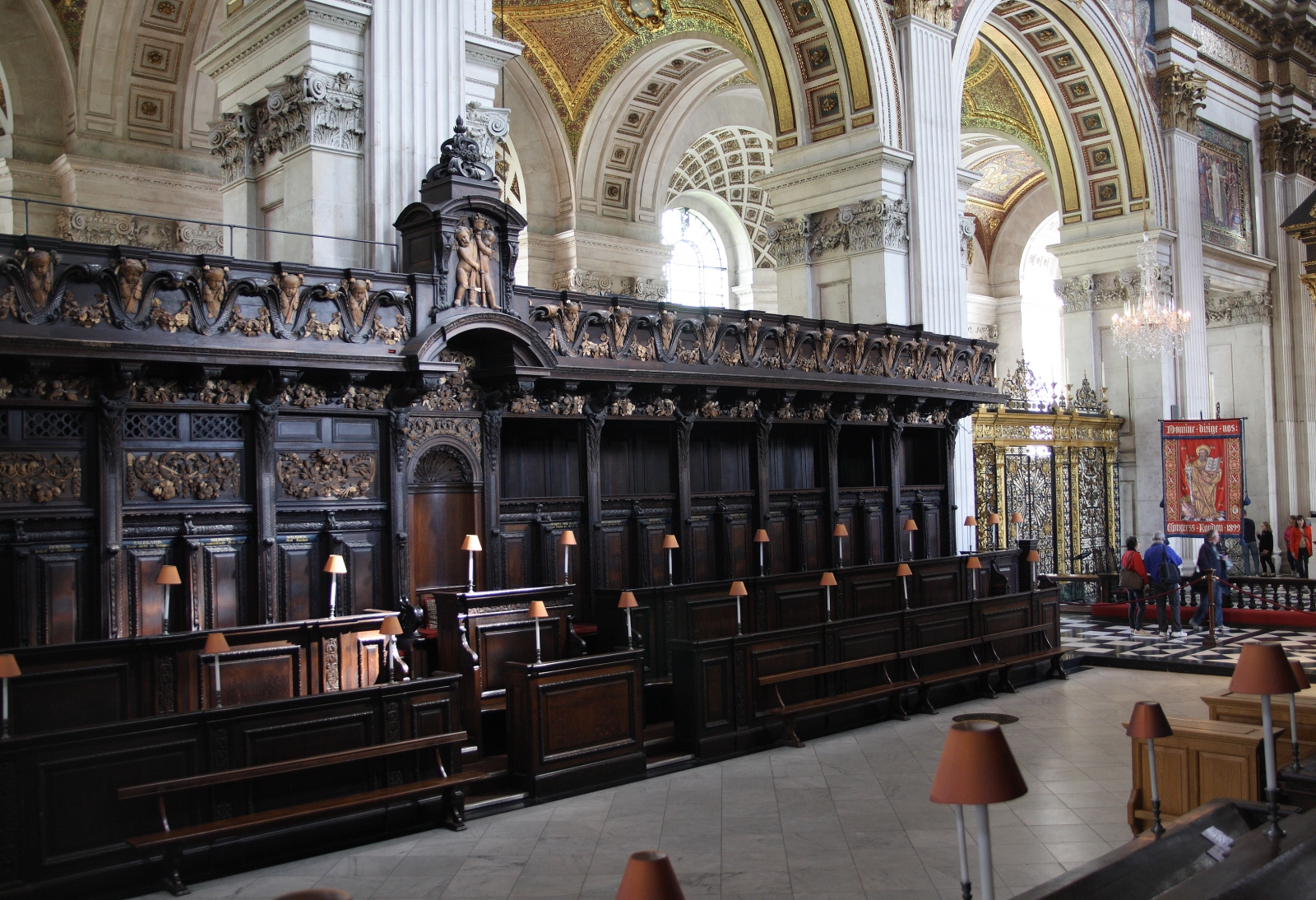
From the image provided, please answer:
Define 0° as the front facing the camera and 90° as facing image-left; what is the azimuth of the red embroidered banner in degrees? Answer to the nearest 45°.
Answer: approximately 0°

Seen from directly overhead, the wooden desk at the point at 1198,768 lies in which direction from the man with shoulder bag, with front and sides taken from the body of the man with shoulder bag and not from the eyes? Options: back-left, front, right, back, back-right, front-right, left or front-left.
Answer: back

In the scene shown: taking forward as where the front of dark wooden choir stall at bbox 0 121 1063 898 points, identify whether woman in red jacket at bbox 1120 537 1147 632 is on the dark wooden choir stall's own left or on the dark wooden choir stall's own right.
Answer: on the dark wooden choir stall's own left

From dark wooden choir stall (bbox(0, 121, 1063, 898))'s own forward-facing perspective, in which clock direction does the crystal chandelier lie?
The crystal chandelier is roughly at 9 o'clock from the dark wooden choir stall.

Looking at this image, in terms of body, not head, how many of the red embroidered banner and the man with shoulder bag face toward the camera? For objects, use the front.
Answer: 1

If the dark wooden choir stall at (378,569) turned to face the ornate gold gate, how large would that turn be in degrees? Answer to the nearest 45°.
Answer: approximately 90° to its left

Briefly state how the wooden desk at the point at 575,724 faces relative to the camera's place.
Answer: facing the viewer and to the right of the viewer

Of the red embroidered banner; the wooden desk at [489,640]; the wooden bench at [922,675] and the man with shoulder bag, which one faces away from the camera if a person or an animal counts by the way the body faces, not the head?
the man with shoulder bag

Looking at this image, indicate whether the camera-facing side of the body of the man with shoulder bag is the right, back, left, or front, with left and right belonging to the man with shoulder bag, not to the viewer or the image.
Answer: back

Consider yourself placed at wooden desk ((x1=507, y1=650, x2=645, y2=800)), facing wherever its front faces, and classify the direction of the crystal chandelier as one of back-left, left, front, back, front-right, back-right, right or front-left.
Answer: left

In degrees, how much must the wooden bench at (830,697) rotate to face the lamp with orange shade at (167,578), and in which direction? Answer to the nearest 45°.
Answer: approximately 90° to its right
